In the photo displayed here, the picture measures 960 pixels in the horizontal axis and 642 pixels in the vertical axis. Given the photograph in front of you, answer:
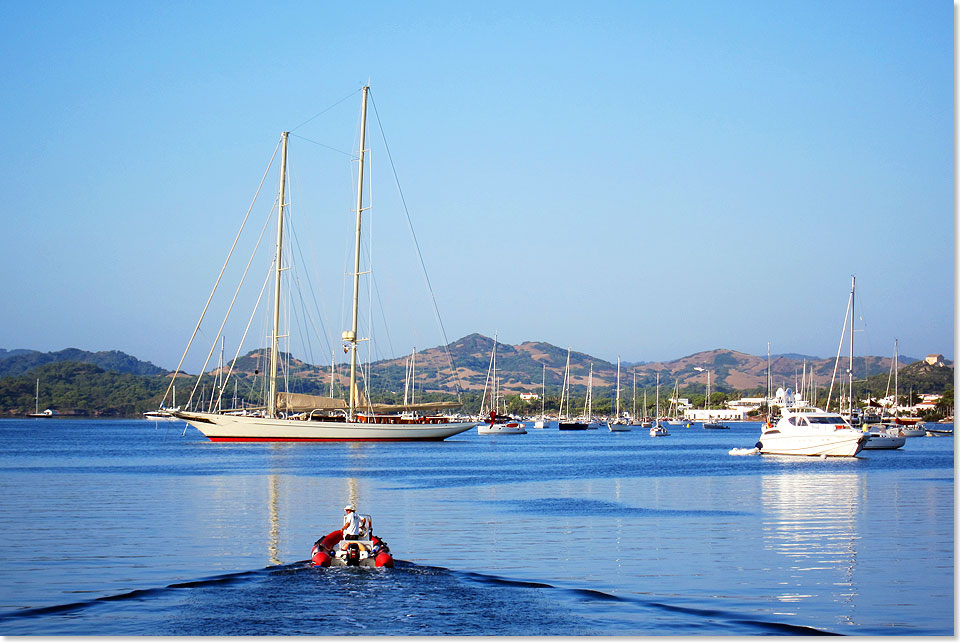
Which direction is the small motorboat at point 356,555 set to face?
away from the camera
